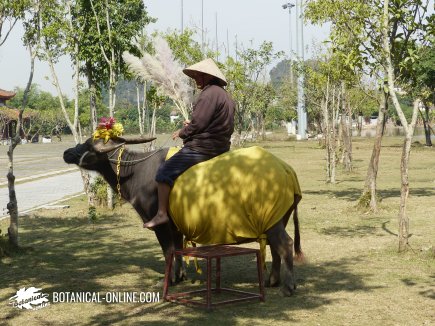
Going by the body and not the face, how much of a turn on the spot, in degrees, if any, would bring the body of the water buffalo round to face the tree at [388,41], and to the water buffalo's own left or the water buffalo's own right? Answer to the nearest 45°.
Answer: approximately 135° to the water buffalo's own right

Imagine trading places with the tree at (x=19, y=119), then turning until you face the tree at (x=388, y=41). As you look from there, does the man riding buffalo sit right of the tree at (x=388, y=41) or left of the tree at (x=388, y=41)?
right

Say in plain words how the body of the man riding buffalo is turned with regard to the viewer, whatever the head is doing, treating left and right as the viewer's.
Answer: facing to the left of the viewer

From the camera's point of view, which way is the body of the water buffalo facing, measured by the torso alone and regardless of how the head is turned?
to the viewer's left
